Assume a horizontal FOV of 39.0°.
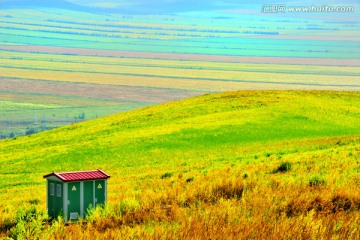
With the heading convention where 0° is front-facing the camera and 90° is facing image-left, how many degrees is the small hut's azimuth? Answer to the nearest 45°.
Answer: approximately 315°
